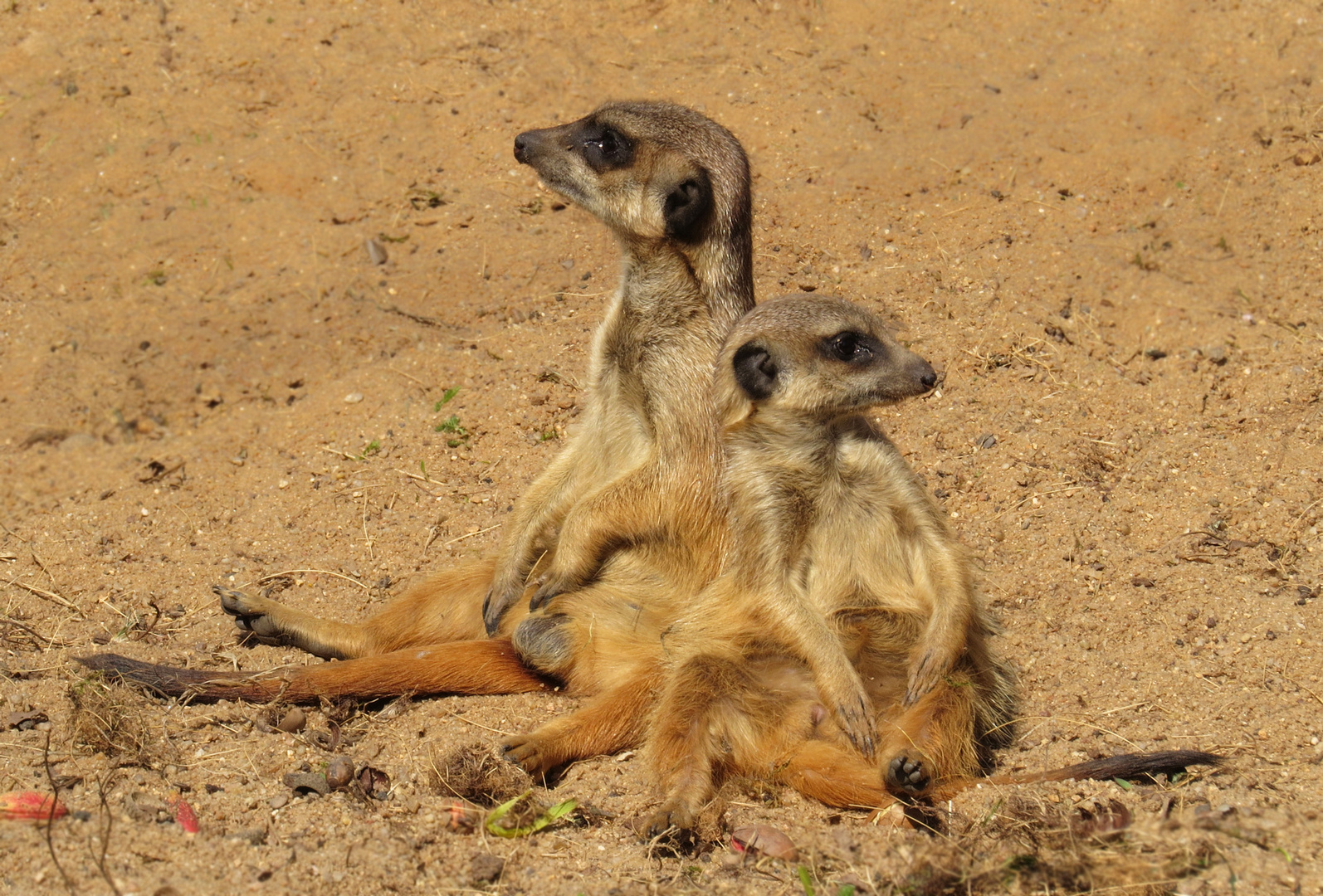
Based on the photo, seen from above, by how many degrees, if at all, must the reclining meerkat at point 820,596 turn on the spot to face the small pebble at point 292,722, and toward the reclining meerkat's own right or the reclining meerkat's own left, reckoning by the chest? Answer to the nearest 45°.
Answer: approximately 45° to the reclining meerkat's own right

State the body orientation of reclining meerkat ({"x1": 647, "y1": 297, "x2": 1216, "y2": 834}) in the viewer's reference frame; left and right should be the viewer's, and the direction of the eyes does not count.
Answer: facing the viewer

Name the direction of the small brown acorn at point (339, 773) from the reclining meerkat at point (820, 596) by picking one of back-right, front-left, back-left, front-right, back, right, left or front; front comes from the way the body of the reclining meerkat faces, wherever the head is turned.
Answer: front-right

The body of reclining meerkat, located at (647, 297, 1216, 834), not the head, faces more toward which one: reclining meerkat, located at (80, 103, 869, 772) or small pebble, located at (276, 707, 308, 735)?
the small pebble
